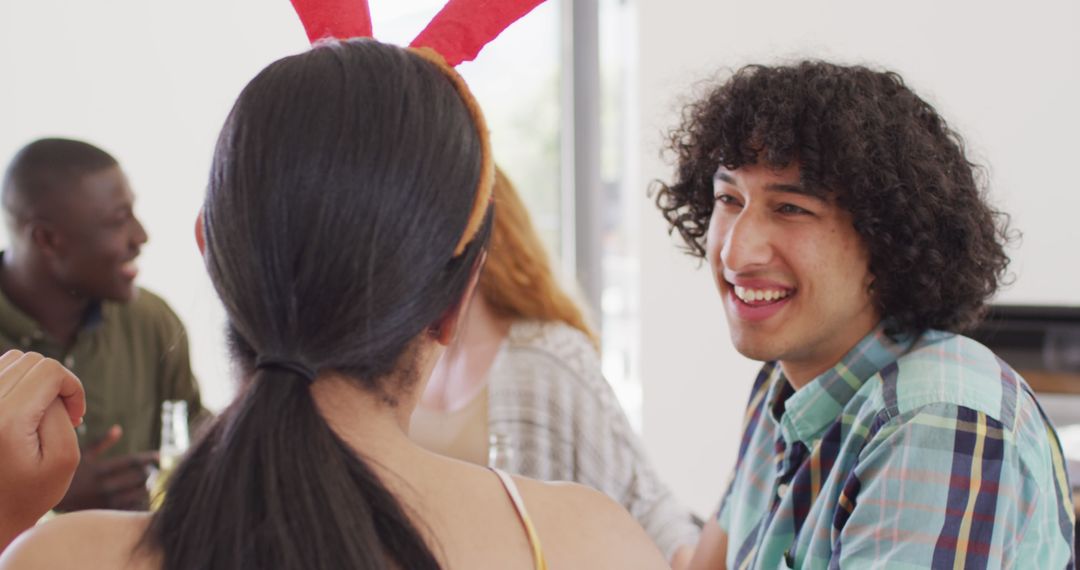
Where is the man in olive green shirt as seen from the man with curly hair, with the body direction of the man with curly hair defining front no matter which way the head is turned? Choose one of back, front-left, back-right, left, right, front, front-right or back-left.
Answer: front-right

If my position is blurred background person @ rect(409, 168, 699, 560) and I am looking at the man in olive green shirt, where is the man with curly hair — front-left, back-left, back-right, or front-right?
back-left

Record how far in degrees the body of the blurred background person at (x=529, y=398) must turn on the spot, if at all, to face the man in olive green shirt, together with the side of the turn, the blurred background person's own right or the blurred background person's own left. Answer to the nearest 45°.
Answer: approximately 45° to the blurred background person's own right

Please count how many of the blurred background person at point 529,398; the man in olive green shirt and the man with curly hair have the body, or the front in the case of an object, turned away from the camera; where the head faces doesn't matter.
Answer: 0

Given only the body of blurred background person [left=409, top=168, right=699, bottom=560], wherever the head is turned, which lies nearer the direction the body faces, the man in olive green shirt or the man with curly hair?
the man in olive green shirt

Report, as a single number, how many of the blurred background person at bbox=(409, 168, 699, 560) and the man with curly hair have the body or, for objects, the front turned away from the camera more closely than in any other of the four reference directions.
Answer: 0

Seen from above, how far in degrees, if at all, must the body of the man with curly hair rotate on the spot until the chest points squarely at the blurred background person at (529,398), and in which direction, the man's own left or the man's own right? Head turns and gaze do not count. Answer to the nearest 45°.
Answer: approximately 90° to the man's own right

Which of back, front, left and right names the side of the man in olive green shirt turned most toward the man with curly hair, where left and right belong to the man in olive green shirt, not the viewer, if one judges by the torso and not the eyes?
front

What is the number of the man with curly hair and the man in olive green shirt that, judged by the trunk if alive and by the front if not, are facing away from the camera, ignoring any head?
0

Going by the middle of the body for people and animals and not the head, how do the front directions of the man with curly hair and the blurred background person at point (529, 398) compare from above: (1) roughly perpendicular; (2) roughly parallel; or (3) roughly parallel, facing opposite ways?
roughly parallel

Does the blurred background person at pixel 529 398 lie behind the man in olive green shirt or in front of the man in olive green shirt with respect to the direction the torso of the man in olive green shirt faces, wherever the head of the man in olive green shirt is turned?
in front

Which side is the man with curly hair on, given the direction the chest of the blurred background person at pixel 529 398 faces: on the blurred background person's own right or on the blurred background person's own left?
on the blurred background person's own left

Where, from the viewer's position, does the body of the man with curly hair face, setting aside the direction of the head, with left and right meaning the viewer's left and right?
facing the viewer and to the left of the viewer

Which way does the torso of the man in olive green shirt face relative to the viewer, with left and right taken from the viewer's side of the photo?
facing the viewer and to the right of the viewer

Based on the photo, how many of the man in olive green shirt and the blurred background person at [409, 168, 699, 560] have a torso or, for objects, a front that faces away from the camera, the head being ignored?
0

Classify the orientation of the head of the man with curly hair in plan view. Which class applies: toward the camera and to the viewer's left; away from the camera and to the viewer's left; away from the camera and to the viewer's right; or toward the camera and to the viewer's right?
toward the camera and to the viewer's left

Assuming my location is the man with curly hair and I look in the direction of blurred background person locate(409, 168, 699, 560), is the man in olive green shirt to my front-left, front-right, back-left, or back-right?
front-left
